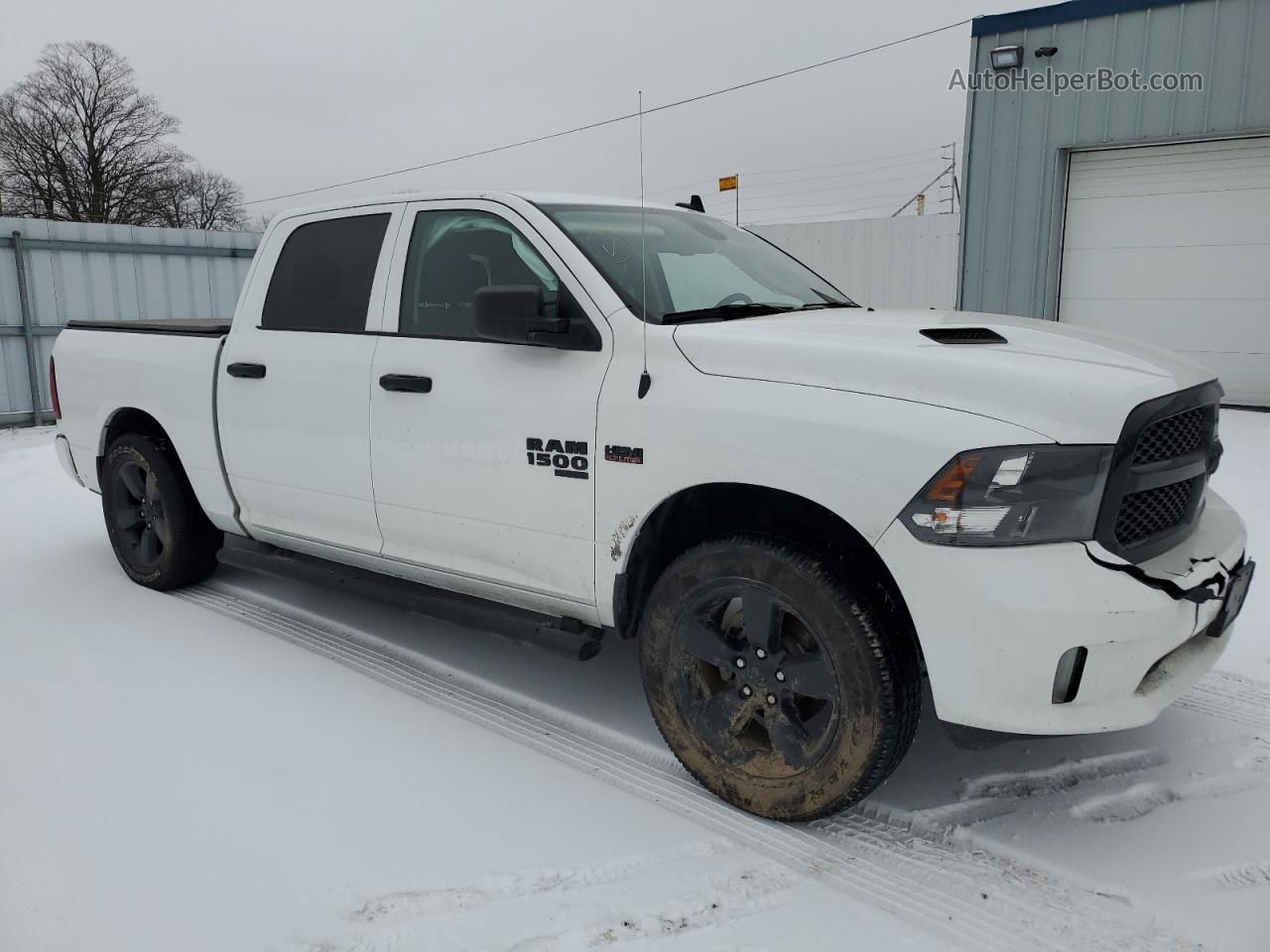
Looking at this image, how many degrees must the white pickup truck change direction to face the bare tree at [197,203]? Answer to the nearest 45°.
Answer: approximately 180°

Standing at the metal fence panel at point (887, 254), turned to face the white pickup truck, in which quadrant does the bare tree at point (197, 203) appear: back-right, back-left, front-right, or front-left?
back-right

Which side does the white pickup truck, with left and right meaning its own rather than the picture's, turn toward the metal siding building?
left

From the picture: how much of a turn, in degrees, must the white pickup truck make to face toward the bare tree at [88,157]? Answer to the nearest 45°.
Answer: approximately 180°

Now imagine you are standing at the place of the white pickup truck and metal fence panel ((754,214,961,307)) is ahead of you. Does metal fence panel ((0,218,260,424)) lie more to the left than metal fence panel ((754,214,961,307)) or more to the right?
left

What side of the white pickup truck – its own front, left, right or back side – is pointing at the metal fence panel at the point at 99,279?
back

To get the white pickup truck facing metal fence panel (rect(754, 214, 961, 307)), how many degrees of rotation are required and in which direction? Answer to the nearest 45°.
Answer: approximately 135° to its left
